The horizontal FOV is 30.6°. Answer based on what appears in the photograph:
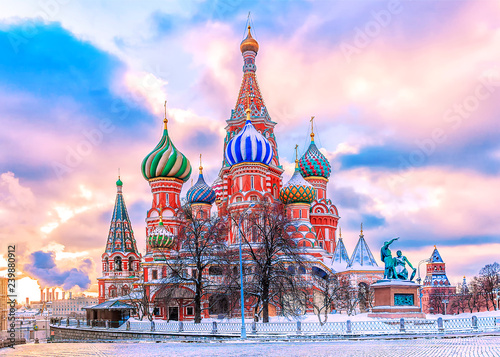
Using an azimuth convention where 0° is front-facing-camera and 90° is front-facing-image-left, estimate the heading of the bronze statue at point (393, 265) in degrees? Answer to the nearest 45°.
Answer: approximately 315°

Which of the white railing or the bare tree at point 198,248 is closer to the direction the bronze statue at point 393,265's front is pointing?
the white railing
